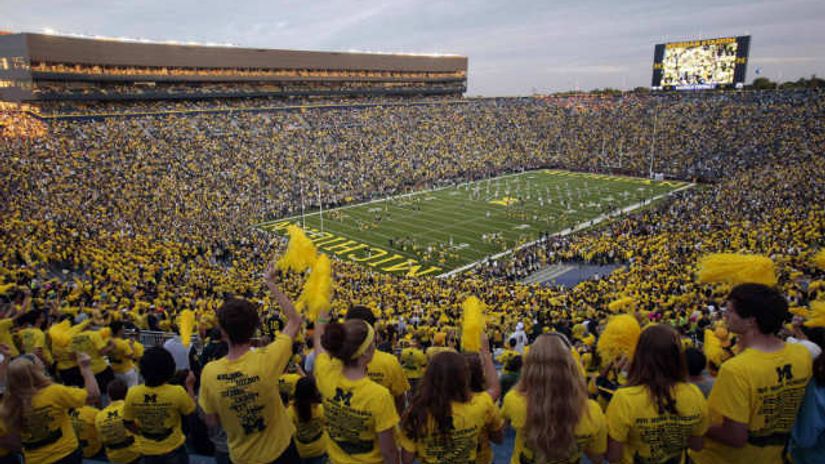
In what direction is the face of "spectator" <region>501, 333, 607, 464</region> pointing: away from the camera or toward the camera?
away from the camera

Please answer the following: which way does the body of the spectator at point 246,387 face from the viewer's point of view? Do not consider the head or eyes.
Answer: away from the camera

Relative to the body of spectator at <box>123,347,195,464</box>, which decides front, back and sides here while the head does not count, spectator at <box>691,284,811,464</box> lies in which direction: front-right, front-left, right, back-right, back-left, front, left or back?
back-right

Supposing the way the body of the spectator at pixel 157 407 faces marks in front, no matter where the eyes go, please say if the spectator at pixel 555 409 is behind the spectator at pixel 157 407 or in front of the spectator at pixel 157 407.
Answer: behind

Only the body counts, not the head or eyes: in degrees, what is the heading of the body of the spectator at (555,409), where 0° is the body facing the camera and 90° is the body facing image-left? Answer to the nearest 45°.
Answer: approximately 180°

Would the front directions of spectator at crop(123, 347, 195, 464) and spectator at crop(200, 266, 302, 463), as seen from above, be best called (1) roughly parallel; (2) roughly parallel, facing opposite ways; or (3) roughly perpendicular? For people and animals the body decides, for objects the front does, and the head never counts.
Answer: roughly parallel

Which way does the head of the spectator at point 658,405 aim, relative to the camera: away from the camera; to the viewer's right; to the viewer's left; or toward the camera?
away from the camera

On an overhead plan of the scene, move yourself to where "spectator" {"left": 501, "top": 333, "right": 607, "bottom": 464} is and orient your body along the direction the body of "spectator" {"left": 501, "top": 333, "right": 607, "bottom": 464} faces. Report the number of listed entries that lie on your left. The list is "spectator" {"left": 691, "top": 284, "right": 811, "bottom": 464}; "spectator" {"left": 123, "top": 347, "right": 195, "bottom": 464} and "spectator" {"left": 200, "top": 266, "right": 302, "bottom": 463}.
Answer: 2

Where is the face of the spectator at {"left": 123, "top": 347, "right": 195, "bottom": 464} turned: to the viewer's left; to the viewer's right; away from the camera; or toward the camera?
away from the camera

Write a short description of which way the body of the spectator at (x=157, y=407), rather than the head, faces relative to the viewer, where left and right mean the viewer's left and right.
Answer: facing away from the viewer

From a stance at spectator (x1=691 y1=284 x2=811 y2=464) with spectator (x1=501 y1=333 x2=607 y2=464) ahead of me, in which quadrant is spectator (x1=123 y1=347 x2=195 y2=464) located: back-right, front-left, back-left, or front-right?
front-right

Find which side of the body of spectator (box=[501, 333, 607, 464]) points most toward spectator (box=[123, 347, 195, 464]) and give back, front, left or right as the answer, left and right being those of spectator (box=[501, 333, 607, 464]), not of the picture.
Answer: left
